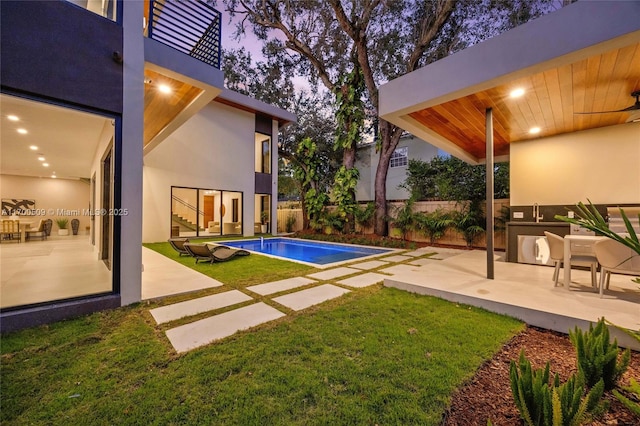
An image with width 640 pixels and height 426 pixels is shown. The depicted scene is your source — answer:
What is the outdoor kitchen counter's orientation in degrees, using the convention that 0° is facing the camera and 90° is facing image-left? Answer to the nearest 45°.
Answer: approximately 0°

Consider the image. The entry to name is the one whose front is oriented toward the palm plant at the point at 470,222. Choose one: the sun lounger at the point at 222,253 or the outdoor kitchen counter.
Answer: the sun lounger

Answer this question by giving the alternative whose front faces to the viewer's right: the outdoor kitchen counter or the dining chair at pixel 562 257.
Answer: the dining chair

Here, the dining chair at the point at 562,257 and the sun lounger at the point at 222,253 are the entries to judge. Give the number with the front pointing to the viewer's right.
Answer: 2

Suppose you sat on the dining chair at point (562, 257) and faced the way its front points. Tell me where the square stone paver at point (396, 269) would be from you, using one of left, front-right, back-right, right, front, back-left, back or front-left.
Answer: back

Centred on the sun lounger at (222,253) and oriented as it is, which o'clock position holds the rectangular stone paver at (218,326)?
The rectangular stone paver is roughly at 3 o'clock from the sun lounger.

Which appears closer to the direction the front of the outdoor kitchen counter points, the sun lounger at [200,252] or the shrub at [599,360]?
the shrub

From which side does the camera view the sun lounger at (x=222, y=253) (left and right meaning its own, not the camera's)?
right

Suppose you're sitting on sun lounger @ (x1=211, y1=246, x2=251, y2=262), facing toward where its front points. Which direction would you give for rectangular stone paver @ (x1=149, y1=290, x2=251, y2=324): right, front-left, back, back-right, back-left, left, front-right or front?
right

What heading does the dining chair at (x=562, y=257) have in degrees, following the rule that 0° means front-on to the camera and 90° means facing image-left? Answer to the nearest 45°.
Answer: approximately 270°
